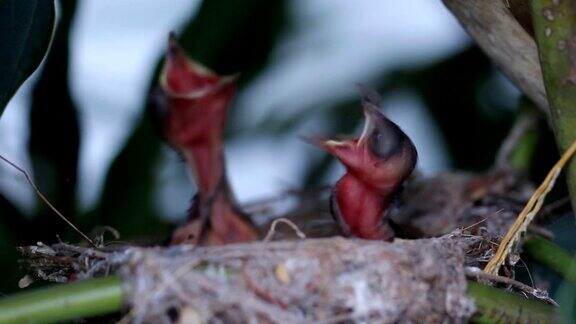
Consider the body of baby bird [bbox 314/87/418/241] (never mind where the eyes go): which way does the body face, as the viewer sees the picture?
to the viewer's left

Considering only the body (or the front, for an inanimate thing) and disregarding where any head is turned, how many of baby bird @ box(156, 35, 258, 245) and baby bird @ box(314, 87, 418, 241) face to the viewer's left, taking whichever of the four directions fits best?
1
